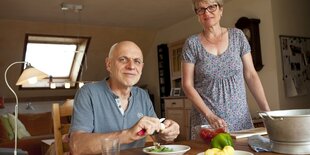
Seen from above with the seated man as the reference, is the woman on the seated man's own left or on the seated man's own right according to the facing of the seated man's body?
on the seated man's own left

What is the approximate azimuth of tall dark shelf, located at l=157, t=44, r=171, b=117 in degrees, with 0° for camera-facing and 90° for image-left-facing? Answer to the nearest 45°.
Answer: approximately 45°

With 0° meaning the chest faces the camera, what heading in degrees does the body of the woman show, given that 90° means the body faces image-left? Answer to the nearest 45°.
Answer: approximately 0°

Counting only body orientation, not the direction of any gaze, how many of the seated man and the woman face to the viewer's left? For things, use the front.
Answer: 0

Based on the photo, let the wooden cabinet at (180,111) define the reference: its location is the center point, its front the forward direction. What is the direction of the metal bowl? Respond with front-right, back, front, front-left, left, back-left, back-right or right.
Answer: front-left

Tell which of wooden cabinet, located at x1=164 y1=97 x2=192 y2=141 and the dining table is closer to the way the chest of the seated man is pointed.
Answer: the dining table

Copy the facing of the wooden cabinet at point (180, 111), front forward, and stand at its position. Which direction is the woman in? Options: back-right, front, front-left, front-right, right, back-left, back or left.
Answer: front-left

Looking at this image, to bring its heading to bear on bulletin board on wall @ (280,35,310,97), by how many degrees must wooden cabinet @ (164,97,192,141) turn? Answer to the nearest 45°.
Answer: approximately 90° to its left
